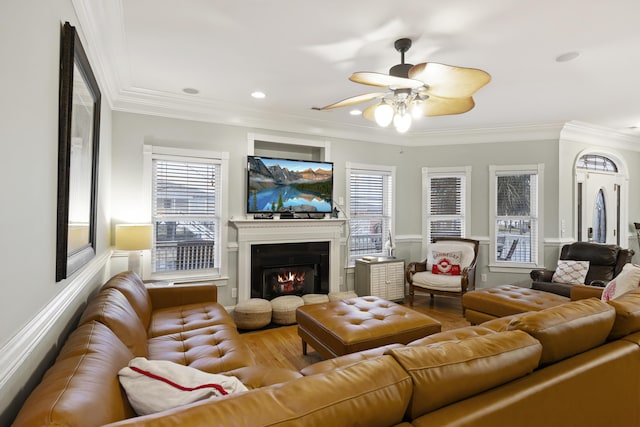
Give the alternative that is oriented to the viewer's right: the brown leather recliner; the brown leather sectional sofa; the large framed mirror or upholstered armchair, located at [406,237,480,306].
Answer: the large framed mirror

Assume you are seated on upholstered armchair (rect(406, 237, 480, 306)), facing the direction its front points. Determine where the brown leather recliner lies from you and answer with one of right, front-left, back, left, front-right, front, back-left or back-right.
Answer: back-left

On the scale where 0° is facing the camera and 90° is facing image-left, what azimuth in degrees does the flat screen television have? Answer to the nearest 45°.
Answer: approximately 315°

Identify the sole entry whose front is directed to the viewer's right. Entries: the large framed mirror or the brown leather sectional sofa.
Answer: the large framed mirror

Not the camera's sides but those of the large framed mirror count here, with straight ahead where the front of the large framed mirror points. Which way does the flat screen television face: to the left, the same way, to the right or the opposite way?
to the right

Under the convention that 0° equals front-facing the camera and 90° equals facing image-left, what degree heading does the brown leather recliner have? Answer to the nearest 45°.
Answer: approximately 45°

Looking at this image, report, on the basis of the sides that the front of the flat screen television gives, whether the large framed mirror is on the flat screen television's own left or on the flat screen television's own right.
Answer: on the flat screen television's own right
